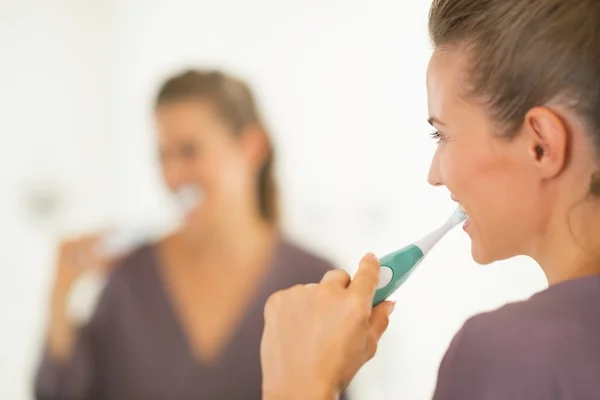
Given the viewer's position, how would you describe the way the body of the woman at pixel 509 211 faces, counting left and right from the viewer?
facing away from the viewer and to the left of the viewer
